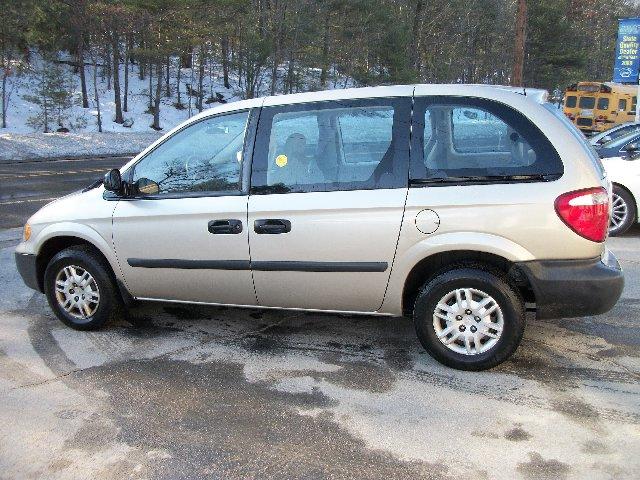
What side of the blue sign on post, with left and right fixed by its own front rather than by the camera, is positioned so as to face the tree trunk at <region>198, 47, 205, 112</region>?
right

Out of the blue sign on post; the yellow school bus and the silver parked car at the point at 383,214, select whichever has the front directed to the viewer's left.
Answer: the silver parked car

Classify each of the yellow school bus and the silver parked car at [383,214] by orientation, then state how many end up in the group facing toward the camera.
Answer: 0

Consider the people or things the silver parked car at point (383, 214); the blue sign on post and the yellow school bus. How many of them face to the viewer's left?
1

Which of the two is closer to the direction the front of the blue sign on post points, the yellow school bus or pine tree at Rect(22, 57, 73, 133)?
the pine tree

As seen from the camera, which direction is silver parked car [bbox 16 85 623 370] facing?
to the viewer's left

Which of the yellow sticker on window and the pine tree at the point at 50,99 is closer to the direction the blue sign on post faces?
the yellow sticker on window

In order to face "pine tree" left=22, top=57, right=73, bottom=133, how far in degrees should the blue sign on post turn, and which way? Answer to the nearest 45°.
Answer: approximately 90° to its right

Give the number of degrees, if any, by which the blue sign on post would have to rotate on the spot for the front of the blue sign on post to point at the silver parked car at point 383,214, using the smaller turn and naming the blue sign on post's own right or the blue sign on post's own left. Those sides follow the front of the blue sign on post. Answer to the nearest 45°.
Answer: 0° — it already faces it

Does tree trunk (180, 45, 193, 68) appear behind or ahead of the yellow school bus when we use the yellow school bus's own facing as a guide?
behind

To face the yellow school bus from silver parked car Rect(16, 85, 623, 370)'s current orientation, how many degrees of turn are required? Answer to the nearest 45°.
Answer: approximately 135° to its right

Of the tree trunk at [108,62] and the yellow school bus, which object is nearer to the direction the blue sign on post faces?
the tree trunk

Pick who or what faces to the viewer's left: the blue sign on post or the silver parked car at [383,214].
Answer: the silver parked car

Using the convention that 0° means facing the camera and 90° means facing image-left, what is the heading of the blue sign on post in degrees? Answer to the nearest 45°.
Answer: approximately 0°
